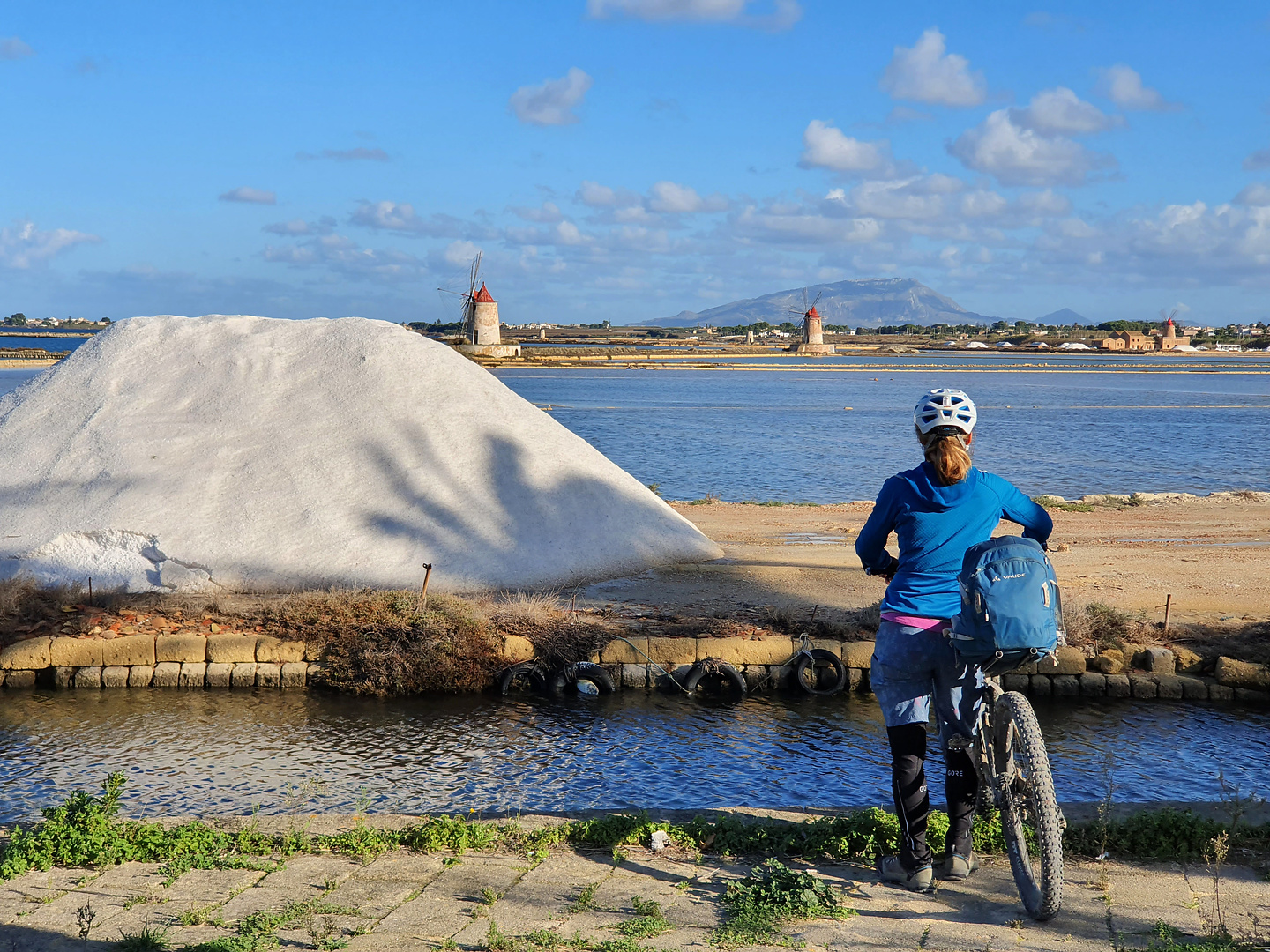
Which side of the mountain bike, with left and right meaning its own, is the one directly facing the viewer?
back

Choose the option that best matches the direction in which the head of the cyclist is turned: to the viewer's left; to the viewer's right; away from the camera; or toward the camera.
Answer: away from the camera

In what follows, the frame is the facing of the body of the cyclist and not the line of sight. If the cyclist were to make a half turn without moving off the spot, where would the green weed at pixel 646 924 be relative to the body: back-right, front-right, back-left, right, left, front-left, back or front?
front-right

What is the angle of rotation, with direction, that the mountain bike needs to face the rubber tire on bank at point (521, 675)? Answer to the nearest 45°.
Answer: approximately 45° to its left

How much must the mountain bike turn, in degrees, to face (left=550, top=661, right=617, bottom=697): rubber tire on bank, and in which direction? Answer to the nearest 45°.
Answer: approximately 45° to its left

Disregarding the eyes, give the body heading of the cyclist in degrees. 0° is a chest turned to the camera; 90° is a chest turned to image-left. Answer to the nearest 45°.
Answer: approximately 180°

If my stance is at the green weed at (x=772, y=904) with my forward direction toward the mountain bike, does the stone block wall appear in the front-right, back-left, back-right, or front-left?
back-left

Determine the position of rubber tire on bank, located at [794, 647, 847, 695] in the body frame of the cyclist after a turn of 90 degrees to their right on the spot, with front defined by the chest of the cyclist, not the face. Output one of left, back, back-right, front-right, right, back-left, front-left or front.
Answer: left

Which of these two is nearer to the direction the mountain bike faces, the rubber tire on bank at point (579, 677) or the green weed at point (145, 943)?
the rubber tire on bank

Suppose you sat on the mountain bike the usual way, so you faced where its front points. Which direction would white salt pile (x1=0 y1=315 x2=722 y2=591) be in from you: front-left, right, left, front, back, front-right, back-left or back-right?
front-left
